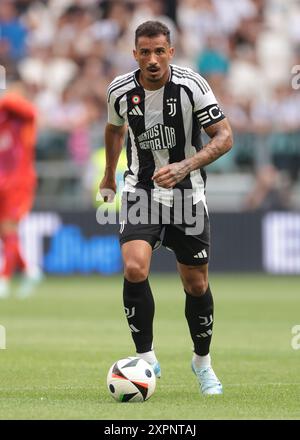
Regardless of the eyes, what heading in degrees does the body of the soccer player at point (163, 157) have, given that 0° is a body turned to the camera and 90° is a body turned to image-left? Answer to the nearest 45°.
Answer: approximately 0°

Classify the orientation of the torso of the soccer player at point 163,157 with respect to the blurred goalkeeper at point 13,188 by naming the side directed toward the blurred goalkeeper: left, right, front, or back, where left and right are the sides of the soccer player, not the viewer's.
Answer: back

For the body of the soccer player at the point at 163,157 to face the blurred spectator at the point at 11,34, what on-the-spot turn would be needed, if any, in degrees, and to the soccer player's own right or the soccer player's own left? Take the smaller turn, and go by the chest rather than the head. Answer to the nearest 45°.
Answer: approximately 180°
